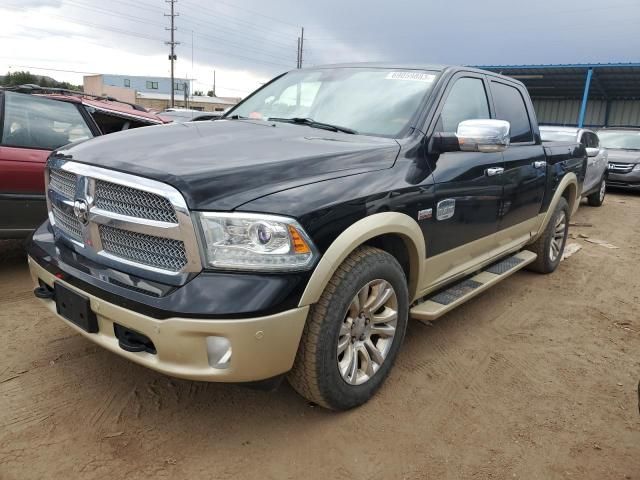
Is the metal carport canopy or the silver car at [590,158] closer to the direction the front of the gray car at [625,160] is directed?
the silver car

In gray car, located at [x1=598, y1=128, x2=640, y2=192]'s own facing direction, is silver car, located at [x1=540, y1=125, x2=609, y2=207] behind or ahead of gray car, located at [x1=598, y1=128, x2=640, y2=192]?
ahead

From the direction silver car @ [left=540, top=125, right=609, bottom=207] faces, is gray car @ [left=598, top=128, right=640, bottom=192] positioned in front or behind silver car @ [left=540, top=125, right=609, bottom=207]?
behind

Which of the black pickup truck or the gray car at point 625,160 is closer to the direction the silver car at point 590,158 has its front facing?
the black pickup truck

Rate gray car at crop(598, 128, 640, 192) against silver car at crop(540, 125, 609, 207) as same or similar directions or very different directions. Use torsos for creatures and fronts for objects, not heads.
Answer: same or similar directions

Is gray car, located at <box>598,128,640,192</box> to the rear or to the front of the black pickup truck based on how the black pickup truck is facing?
to the rear

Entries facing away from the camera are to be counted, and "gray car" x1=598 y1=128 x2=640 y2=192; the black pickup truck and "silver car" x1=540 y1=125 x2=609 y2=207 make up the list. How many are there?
0

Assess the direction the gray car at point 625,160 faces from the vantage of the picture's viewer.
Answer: facing the viewer and to the left of the viewer

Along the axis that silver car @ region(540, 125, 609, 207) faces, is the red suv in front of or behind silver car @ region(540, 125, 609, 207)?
in front

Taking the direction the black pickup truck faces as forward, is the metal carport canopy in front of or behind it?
behind

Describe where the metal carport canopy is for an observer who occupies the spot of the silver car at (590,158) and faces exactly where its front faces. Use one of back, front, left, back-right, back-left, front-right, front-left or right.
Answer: back-right

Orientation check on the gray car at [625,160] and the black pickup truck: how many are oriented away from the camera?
0

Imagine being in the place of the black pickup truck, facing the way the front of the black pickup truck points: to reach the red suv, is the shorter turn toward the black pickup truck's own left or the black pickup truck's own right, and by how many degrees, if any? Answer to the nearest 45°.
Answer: approximately 90° to the black pickup truck's own right

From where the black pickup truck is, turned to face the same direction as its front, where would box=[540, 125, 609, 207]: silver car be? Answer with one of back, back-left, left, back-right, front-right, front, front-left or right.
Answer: back
